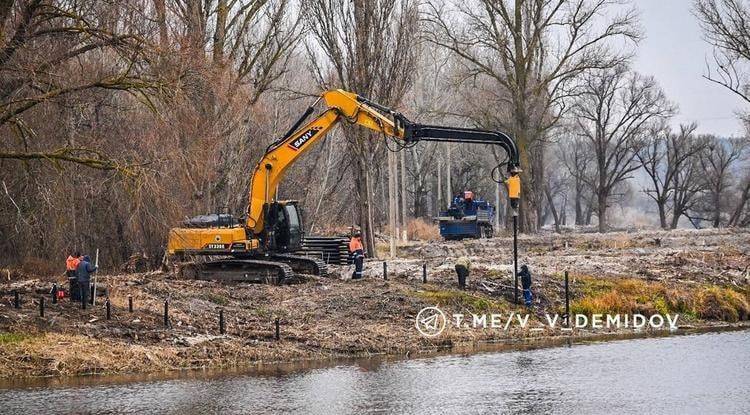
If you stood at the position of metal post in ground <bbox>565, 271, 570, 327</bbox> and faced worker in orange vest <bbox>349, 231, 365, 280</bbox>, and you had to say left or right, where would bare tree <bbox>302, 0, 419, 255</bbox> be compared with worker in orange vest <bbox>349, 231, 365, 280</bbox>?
right

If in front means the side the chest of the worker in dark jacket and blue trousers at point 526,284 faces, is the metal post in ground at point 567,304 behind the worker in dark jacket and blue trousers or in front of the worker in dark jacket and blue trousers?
behind

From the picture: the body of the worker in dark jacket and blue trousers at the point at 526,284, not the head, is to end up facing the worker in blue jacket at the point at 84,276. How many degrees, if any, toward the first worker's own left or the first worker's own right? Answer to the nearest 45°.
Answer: approximately 45° to the first worker's own left
